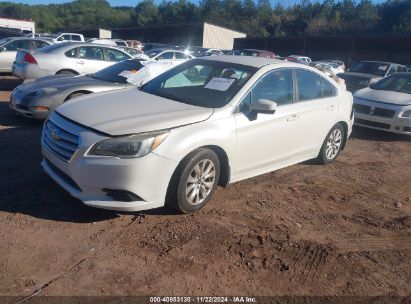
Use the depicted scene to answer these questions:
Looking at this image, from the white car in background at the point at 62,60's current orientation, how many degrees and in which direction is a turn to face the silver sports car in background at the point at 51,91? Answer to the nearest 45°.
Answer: approximately 135° to its right

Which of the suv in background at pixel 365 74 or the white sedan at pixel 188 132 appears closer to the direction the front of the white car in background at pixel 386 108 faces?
the white sedan

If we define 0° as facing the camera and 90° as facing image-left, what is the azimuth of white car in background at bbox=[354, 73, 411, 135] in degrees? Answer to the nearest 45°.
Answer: approximately 45°

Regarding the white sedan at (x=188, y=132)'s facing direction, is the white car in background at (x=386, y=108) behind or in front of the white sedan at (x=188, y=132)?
behind

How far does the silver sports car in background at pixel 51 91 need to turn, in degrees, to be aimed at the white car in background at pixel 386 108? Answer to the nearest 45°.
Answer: approximately 135° to its left

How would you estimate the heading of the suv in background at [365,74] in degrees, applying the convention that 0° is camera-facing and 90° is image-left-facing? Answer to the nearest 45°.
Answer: approximately 45°
